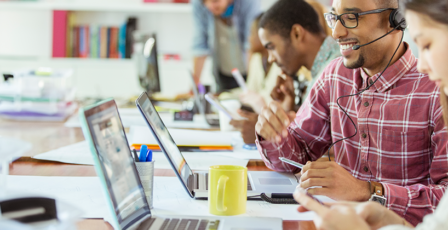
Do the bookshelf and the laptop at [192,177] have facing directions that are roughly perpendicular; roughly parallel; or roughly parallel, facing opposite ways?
roughly perpendicular

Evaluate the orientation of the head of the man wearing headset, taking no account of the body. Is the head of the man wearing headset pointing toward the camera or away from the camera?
toward the camera

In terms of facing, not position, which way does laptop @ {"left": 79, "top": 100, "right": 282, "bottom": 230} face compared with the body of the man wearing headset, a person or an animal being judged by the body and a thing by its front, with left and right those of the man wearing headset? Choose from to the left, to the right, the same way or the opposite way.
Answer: the opposite way

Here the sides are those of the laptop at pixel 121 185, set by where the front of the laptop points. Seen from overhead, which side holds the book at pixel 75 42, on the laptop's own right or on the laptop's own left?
on the laptop's own left

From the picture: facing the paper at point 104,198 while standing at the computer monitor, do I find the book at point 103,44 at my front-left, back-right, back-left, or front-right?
back-right

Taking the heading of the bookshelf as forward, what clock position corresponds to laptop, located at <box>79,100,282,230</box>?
The laptop is roughly at 12 o'clock from the bookshelf.

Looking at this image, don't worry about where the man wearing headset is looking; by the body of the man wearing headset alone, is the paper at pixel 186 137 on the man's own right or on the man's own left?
on the man's own right

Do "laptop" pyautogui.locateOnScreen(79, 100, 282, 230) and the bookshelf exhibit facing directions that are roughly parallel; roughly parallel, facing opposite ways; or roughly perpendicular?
roughly perpendicular

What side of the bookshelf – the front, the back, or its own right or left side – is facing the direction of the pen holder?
front

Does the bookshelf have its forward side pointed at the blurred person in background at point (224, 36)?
no

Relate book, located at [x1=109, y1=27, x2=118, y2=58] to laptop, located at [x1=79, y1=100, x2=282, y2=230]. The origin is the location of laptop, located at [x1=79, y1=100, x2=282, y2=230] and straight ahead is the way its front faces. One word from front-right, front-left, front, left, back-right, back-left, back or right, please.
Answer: left

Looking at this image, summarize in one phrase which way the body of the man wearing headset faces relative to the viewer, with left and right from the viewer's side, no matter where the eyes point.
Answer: facing the viewer and to the left of the viewer

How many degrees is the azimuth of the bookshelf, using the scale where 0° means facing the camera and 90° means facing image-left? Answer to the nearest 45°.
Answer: approximately 0°

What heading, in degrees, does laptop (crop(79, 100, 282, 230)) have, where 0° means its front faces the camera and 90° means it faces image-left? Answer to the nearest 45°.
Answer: approximately 270°

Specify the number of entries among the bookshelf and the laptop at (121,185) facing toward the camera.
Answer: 1

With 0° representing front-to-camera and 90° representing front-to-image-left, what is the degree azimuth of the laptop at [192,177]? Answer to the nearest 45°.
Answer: approximately 270°

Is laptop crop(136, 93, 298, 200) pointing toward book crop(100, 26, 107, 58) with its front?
no

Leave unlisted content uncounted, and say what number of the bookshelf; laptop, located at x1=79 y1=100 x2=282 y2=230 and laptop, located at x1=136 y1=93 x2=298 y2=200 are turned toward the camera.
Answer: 1
